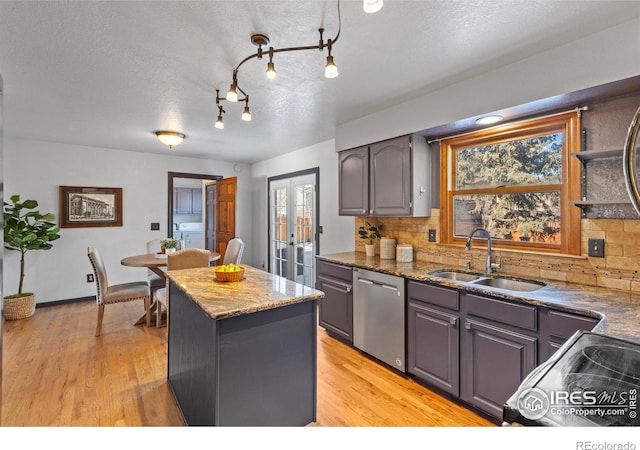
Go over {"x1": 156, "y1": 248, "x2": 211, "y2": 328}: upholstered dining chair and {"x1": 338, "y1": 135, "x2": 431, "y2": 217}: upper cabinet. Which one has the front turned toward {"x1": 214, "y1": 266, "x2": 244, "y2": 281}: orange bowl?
the upper cabinet

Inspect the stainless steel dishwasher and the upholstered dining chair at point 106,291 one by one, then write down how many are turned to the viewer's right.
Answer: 1

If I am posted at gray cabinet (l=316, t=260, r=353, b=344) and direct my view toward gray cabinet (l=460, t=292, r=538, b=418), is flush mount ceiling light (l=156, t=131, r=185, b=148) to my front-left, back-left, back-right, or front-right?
back-right

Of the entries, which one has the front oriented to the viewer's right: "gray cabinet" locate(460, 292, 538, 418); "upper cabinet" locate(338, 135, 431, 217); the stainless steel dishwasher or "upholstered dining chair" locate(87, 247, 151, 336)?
the upholstered dining chair

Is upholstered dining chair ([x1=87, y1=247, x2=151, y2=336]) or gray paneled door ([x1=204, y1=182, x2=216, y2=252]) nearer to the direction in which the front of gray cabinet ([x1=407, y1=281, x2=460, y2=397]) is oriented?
the upholstered dining chair

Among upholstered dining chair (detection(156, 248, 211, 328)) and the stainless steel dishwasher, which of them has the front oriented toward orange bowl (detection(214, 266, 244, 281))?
the stainless steel dishwasher

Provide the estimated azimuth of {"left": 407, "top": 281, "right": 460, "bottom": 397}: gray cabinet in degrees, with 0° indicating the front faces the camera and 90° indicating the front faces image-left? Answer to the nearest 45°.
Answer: approximately 45°

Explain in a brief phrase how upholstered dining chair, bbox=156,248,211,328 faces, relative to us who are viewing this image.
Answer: facing away from the viewer and to the left of the viewer
